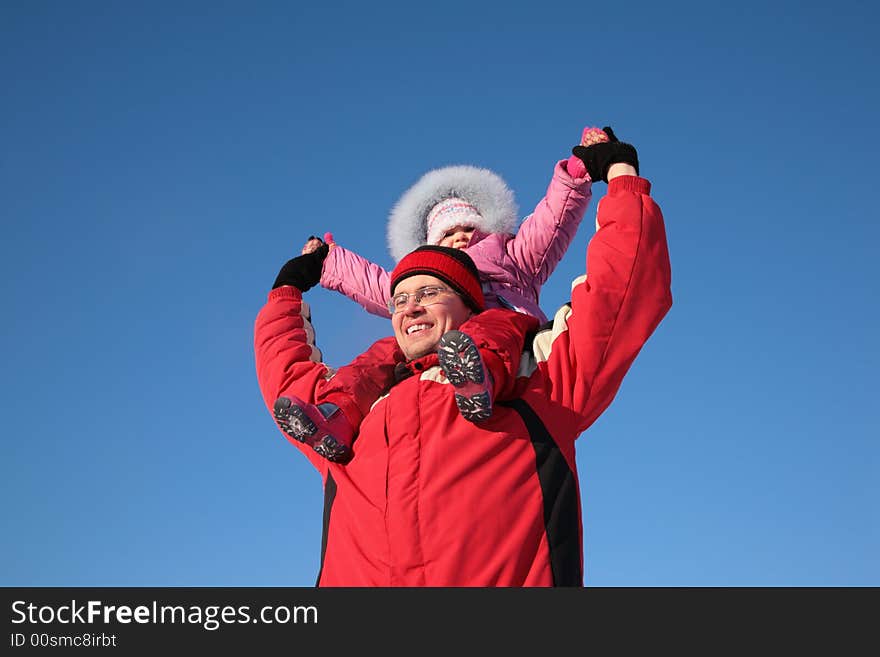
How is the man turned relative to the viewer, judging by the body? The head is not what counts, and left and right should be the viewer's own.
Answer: facing the viewer and to the left of the viewer

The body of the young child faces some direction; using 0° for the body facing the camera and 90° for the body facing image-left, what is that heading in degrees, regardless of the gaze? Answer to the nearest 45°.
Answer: approximately 45°
